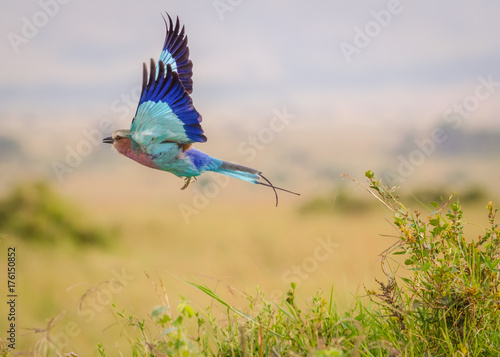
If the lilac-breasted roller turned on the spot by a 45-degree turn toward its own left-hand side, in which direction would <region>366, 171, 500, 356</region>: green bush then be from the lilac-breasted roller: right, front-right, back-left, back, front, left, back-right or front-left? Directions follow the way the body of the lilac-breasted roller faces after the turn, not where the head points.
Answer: back-left

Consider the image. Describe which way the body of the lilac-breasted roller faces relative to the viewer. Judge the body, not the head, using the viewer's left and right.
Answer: facing to the left of the viewer
